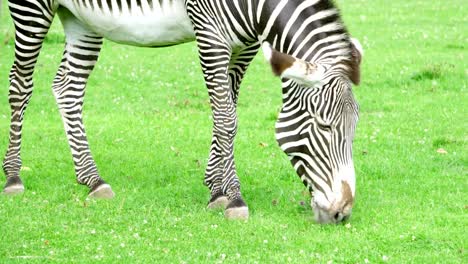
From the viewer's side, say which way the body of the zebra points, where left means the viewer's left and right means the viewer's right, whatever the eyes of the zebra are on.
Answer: facing to the right of the viewer
